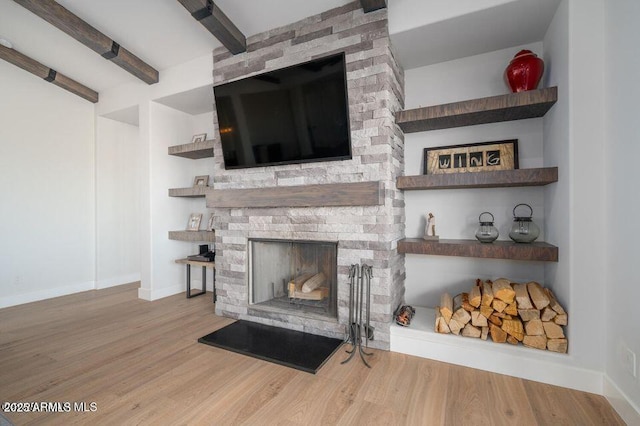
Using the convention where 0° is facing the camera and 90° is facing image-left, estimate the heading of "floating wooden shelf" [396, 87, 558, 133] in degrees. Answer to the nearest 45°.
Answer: approximately 0°

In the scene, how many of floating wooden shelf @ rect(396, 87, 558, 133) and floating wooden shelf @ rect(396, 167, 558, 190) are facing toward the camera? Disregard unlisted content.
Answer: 2

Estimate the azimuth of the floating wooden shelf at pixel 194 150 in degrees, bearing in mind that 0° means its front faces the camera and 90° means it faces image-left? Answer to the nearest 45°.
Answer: approximately 45°

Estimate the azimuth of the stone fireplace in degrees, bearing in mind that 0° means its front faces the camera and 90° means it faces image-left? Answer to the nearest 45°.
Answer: approximately 45°

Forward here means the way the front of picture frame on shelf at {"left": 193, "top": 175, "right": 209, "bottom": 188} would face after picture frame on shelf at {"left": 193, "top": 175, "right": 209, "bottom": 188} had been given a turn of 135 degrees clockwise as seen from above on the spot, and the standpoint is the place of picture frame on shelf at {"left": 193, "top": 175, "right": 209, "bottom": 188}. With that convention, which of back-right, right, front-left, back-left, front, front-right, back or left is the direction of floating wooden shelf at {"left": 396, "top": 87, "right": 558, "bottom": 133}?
back-right

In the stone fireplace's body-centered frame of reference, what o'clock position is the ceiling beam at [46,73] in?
The ceiling beam is roughly at 2 o'clock from the stone fireplace.

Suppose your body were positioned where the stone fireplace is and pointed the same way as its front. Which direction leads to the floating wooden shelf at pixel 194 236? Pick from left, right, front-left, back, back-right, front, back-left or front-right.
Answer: right

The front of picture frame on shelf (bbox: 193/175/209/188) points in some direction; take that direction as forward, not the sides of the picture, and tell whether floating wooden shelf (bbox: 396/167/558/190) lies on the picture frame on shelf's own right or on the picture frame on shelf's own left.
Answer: on the picture frame on shelf's own left

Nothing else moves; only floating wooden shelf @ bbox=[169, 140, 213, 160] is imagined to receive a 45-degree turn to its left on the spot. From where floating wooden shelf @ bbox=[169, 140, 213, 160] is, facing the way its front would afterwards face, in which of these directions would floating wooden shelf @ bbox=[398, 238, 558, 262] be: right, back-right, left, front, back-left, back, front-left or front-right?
front-left

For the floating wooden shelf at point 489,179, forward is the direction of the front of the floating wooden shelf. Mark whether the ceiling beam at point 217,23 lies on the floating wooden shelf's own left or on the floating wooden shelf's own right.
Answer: on the floating wooden shelf's own right

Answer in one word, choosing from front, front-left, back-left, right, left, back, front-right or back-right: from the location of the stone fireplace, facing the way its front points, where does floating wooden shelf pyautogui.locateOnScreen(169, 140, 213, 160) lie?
right
